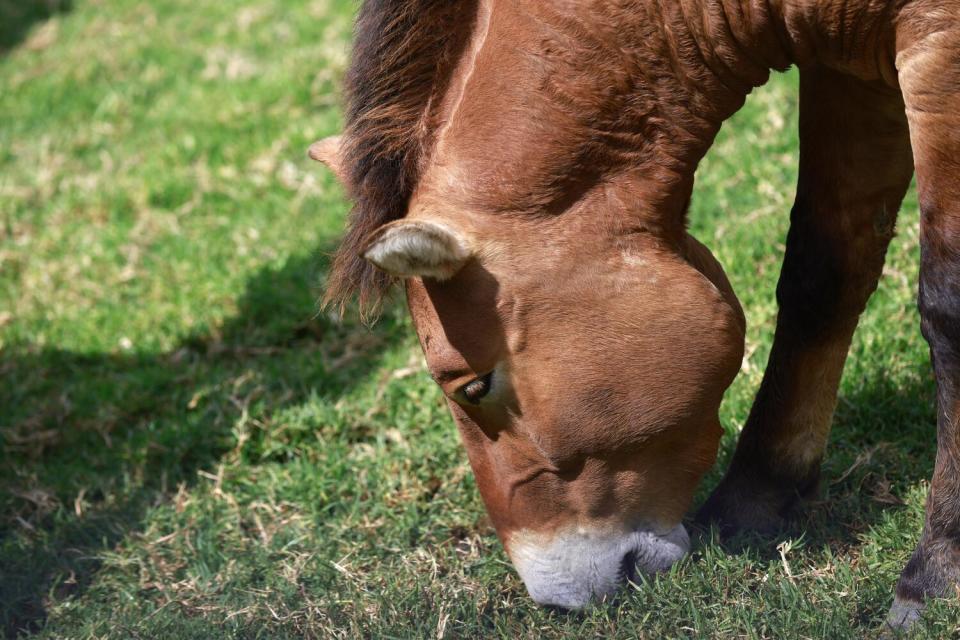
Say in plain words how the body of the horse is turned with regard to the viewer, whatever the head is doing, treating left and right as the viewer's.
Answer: facing to the left of the viewer
